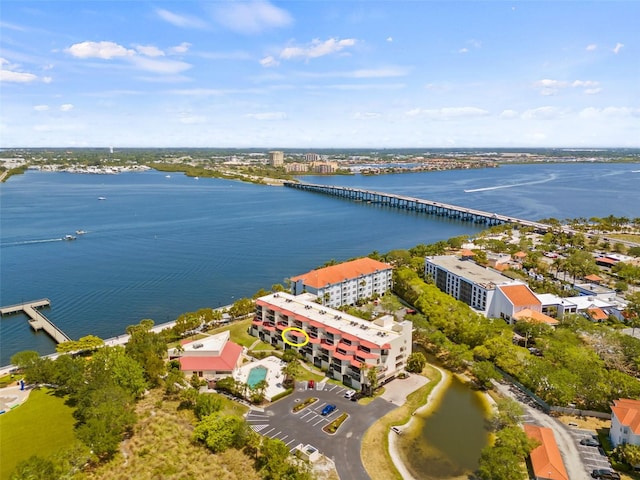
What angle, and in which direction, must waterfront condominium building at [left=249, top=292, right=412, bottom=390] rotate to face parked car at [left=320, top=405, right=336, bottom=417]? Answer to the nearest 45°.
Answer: approximately 45° to its left

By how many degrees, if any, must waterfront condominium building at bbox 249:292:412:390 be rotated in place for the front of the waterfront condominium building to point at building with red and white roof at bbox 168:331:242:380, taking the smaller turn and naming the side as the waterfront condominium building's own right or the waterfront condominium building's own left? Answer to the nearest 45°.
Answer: approximately 45° to the waterfront condominium building's own right

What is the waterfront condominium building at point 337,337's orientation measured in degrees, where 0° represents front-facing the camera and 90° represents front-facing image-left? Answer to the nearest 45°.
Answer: approximately 45°

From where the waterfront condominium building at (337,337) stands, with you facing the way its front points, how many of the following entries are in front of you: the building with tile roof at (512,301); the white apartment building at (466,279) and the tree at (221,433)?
1

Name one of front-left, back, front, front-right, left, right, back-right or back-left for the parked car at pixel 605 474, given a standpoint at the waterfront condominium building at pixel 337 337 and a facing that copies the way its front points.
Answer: left

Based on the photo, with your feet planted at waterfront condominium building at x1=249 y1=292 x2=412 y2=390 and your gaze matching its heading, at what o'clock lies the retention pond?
The retention pond is roughly at 9 o'clock from the waterfront condominium building.

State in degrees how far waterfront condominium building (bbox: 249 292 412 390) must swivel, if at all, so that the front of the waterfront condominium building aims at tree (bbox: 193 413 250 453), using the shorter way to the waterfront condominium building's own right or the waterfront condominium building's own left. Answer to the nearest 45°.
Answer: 0° — it already faces it

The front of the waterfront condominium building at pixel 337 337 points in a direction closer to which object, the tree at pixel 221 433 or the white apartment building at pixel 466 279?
the tree

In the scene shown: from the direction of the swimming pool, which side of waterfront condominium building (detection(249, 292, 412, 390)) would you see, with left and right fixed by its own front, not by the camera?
front

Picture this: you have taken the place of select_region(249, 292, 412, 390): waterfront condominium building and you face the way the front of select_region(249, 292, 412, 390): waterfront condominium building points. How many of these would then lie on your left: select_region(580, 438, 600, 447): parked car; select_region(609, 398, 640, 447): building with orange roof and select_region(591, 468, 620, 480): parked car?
3

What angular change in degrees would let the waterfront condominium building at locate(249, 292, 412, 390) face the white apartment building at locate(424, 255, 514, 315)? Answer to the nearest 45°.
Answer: approximately 180°

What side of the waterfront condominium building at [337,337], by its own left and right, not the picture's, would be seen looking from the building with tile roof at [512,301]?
back

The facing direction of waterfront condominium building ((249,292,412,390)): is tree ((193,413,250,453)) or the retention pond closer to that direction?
the tree

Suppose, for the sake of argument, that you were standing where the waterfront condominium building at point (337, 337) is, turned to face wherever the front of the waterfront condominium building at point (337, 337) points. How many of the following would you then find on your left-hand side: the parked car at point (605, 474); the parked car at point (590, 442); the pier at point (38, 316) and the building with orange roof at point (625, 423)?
3

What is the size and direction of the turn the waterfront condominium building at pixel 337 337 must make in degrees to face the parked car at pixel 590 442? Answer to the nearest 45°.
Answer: approximately 90° to its left
